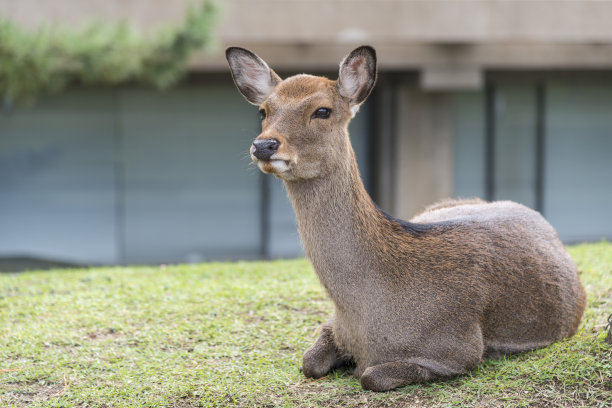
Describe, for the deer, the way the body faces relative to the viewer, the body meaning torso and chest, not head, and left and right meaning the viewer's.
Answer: facing the viewer and to the left of the viewer
